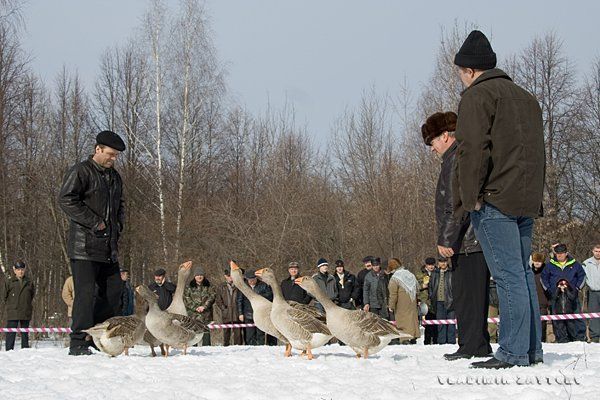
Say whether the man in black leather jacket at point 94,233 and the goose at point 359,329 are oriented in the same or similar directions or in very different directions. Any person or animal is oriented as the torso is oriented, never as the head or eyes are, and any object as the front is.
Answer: very different directions

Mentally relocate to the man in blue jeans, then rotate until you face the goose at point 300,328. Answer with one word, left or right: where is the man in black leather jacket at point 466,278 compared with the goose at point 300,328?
right

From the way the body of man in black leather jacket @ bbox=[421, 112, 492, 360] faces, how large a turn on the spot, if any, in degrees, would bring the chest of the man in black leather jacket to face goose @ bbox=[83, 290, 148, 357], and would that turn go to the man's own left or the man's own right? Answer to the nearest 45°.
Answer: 0° — they already face it

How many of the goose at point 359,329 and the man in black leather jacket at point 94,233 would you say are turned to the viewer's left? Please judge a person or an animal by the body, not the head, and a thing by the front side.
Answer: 1

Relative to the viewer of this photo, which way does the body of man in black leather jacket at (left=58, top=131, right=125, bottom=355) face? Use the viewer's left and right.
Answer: facing the viewer and to the right of the viewer

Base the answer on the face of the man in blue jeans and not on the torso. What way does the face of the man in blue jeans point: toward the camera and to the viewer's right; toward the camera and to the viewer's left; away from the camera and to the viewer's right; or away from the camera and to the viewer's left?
away from the camera and to the viewer's left

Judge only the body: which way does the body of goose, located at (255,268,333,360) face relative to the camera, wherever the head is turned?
to the viewer's left

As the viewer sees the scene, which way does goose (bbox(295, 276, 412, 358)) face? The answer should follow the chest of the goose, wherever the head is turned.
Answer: to the viewer's left

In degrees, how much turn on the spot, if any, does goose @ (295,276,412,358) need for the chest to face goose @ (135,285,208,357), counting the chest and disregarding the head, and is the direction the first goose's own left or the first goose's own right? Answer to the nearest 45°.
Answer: approximately 45° to the first goose's own right

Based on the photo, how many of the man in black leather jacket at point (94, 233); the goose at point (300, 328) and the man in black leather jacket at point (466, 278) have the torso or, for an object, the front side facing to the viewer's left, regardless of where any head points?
2

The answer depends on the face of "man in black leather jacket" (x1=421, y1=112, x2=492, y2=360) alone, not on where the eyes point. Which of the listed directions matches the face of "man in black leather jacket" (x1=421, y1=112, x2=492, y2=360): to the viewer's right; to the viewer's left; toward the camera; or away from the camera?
to the viewer's left

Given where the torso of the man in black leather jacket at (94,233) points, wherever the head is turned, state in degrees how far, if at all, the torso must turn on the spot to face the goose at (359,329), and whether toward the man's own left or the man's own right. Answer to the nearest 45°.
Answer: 0° — they already face it

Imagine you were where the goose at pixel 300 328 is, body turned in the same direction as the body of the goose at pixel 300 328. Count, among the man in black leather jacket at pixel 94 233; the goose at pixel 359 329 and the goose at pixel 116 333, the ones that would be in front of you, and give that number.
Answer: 2

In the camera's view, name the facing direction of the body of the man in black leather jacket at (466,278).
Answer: to the viewer's left

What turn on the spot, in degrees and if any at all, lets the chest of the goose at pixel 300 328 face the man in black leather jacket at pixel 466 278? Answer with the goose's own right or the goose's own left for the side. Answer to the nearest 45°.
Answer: approximately 135° to the goose's own left

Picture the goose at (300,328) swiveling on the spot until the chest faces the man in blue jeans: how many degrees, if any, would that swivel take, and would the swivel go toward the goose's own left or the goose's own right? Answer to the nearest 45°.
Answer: approximately 135° to the goose's own left
